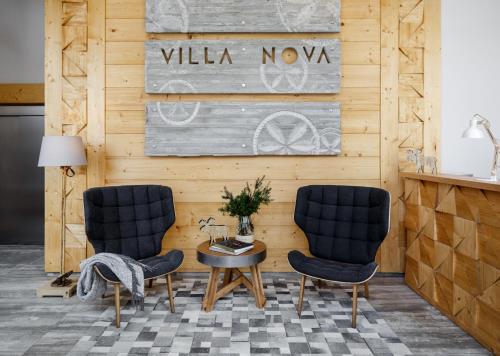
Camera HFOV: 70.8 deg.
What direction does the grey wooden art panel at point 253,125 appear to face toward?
toward the camera

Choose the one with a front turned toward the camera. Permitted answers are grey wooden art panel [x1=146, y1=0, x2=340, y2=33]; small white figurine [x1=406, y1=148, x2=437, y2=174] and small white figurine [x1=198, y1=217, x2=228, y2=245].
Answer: the grey wooden art panel

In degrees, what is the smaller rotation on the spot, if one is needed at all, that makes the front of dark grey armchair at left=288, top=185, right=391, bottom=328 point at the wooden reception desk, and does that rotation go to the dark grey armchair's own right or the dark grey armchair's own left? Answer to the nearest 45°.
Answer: approximately 135° to the dark grey armchair's own left

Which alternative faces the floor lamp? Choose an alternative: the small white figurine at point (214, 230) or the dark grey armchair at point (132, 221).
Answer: the small white figurine

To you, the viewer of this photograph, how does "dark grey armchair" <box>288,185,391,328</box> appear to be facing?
facing the viewer and to the left of the viewer

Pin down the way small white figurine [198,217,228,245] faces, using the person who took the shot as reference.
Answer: facing to the left of the viewer

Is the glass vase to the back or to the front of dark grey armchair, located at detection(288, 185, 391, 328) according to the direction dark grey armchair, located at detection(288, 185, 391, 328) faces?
to the front

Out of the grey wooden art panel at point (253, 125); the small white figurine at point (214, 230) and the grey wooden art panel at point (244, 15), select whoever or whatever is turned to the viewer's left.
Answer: the small white figurine

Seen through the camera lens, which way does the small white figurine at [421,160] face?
facing to the left of the viewer

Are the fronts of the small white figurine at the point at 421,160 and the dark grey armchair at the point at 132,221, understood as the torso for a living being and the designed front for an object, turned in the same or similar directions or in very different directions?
very different directions

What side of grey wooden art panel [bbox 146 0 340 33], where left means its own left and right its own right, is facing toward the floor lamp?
right

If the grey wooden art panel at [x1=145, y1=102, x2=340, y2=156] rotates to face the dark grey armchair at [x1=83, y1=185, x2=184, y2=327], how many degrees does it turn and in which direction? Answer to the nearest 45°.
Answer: approximately 90° to its right

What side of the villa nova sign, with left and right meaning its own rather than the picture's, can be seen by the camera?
front
